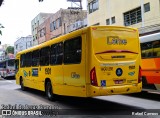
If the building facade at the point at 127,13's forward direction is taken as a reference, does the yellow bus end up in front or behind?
in front

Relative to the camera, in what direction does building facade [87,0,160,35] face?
facing the viewer and to the left of the viewer

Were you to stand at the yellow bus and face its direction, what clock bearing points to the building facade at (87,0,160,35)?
The building facade is roughly at 2 o'clock from the yellow bus.

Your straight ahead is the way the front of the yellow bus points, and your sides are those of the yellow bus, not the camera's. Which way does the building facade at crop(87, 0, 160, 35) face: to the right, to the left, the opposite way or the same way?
to the left

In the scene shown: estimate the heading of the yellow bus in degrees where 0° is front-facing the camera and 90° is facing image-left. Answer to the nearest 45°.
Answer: approximately 135°

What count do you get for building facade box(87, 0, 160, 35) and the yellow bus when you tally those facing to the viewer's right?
0
